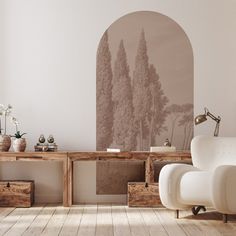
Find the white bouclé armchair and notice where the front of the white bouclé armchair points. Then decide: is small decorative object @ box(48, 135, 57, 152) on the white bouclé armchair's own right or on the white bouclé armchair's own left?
on the white bouclé armchair's own right

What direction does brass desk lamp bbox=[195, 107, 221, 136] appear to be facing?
to the viewer's left

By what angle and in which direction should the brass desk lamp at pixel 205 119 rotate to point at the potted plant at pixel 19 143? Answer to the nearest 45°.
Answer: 0° — it already faces it

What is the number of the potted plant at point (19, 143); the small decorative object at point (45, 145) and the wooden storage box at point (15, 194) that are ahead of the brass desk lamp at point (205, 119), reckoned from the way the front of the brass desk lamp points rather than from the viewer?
3

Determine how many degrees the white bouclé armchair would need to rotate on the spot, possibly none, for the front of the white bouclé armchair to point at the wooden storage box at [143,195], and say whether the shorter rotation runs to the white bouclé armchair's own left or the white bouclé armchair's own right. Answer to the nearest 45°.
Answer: approximately 90° to the white bouclé armchair's own right

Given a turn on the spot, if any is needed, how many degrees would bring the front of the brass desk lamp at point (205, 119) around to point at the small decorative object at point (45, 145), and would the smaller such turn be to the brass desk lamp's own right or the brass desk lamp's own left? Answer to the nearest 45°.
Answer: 0° — it already faces it

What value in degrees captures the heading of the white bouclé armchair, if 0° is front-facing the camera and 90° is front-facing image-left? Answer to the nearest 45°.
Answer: approximately 45°
